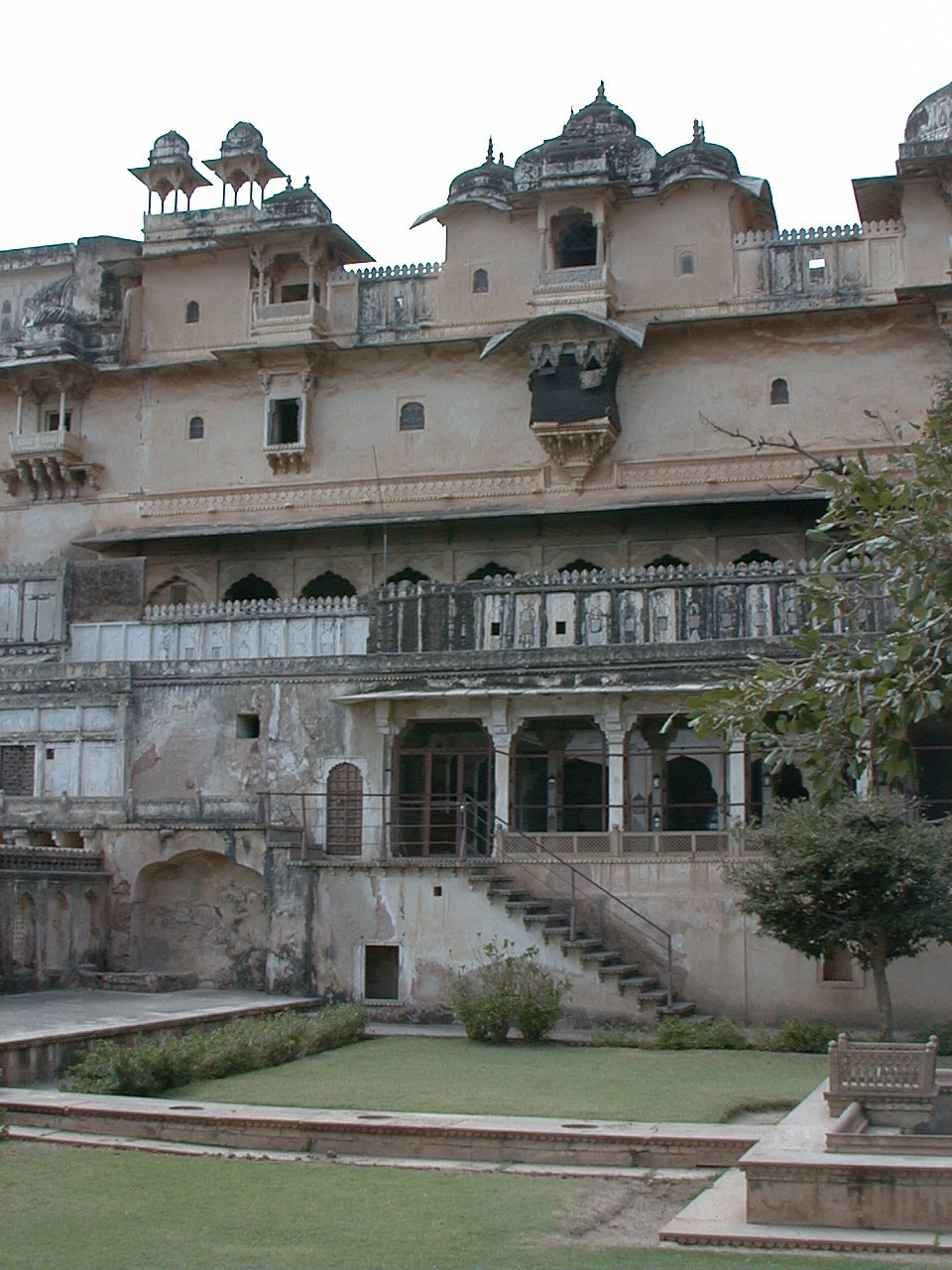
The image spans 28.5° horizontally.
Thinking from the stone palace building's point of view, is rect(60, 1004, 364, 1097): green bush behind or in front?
in front

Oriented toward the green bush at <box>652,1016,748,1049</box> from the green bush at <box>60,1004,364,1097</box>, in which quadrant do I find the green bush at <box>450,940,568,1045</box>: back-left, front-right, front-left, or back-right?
front-left

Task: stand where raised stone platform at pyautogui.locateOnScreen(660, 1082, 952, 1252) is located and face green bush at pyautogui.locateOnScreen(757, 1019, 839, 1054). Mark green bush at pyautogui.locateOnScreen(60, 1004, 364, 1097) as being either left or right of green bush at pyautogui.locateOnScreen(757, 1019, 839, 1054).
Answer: left

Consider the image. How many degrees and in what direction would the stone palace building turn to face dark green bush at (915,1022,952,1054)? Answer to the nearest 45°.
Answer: approximately 45° to its left

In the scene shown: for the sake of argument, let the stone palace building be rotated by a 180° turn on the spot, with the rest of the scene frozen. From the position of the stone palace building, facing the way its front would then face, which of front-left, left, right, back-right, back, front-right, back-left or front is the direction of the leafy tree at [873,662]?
back

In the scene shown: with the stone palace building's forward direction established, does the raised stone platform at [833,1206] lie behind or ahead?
ahead

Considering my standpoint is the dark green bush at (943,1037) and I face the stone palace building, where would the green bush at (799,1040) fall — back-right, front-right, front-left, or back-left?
front-left

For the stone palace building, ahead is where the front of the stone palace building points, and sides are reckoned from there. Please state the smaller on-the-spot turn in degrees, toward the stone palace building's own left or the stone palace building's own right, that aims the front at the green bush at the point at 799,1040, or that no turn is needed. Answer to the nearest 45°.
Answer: approximately 45° to the stone palace building's own left

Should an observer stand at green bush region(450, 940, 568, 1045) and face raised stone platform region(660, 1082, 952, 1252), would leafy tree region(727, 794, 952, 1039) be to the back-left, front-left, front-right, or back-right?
front-left

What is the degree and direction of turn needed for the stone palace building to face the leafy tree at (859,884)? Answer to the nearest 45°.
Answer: approximately 45° to its left

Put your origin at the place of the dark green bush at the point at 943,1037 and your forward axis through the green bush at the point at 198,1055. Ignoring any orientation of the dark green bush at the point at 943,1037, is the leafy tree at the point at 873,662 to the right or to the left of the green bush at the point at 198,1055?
left

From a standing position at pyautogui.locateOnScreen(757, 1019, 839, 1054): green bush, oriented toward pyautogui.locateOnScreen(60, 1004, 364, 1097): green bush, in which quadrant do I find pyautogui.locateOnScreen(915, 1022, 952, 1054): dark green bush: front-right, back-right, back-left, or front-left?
back-left

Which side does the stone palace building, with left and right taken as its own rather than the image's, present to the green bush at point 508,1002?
front

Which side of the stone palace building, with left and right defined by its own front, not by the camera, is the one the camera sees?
front
